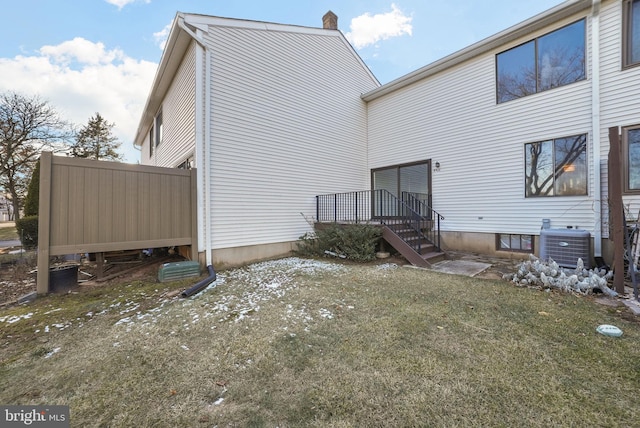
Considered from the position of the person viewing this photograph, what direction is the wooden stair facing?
facing the viewer and to the right of the viewer

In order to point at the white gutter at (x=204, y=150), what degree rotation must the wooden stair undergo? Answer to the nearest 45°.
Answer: approximately 90° to its right

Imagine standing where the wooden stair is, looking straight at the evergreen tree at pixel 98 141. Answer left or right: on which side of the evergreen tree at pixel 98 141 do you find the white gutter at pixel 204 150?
left

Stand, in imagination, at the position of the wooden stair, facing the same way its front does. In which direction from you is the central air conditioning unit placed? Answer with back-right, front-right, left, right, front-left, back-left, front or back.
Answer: front-left

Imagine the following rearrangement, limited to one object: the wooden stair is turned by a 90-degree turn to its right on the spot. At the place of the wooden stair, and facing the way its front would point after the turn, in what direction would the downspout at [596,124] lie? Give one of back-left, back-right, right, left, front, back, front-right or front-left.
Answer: back-left

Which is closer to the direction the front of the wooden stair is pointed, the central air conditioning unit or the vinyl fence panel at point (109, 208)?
the central air conditioning unit

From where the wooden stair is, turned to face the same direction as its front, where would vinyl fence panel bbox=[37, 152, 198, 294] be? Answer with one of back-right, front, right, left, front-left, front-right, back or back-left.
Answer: right

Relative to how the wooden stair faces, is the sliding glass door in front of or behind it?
behind

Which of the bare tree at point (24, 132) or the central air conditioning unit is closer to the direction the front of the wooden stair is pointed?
the central air conditioning unit

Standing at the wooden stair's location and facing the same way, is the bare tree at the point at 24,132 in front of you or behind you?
behind
